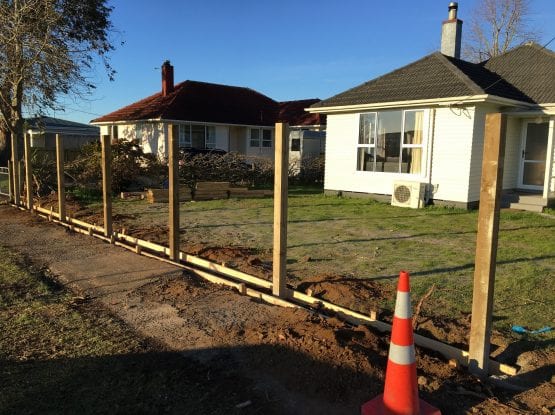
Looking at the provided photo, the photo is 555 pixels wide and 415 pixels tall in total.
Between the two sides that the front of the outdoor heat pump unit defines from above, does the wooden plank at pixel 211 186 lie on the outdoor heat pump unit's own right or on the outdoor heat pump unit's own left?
on the outdoor heat pump unit's own right

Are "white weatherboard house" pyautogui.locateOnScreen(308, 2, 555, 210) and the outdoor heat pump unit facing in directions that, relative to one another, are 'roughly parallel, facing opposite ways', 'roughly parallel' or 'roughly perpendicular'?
roughly parallel

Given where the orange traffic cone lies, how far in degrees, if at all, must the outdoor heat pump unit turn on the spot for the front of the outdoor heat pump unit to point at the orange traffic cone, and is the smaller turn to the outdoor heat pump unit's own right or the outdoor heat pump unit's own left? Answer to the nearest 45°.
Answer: approximately 45° to the outdoor heat pump unit's own left

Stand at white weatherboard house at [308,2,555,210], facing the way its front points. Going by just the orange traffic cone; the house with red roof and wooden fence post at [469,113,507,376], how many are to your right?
1

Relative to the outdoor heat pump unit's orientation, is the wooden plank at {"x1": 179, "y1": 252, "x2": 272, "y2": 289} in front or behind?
in front

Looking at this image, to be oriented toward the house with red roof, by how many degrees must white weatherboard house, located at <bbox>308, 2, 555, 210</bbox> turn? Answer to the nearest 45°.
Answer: approximately 90° to its right

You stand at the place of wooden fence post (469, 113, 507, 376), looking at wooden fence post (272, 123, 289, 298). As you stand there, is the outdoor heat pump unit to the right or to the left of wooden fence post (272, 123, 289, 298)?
right

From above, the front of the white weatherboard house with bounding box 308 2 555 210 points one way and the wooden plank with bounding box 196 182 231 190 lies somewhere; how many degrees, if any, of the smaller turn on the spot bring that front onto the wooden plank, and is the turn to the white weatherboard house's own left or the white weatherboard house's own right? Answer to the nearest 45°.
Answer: approximately 45° to the white weatherboard house's own right

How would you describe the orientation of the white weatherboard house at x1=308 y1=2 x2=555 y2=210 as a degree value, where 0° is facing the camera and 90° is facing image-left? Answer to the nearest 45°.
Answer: approximately 45°

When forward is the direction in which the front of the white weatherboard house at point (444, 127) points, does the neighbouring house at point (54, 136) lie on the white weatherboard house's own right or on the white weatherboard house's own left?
on the white weatherboard house's own right

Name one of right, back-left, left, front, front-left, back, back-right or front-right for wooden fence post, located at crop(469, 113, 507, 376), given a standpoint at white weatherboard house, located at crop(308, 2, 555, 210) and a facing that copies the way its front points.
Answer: front-left

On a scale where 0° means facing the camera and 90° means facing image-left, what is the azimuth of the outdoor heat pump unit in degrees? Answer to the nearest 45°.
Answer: approximately 45°

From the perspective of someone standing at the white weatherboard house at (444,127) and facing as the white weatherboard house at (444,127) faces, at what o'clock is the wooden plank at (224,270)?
The wooden plank is roughly at 11 o'clock from the white weatherboard house.
